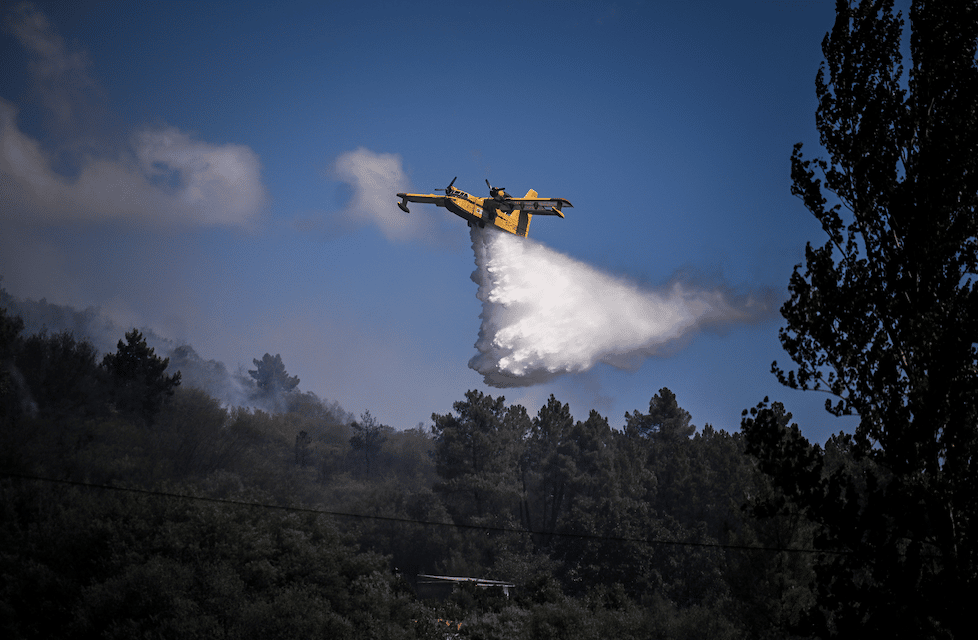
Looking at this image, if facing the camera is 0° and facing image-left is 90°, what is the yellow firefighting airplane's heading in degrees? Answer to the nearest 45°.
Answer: approximately 45°

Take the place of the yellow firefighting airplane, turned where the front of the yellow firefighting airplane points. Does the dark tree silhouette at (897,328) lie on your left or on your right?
on your left
